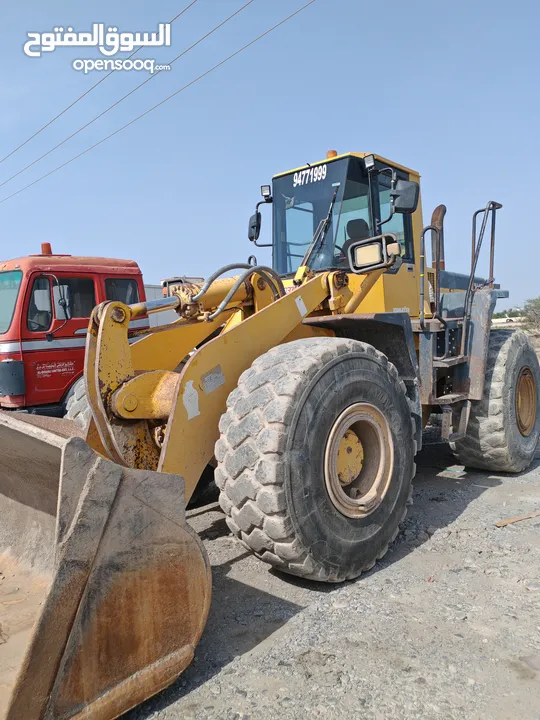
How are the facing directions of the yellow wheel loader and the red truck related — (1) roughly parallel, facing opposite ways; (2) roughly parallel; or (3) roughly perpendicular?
roughly parallel

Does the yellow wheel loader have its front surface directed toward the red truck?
no

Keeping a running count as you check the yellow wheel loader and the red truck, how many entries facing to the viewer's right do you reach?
0

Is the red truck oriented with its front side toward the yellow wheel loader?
no

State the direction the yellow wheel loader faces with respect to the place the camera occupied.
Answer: facing the viewer and to the left of the viewer
